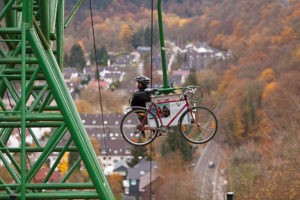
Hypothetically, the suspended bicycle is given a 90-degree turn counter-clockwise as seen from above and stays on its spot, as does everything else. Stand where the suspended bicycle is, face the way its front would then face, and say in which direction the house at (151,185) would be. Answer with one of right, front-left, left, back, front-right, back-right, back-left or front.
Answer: front
